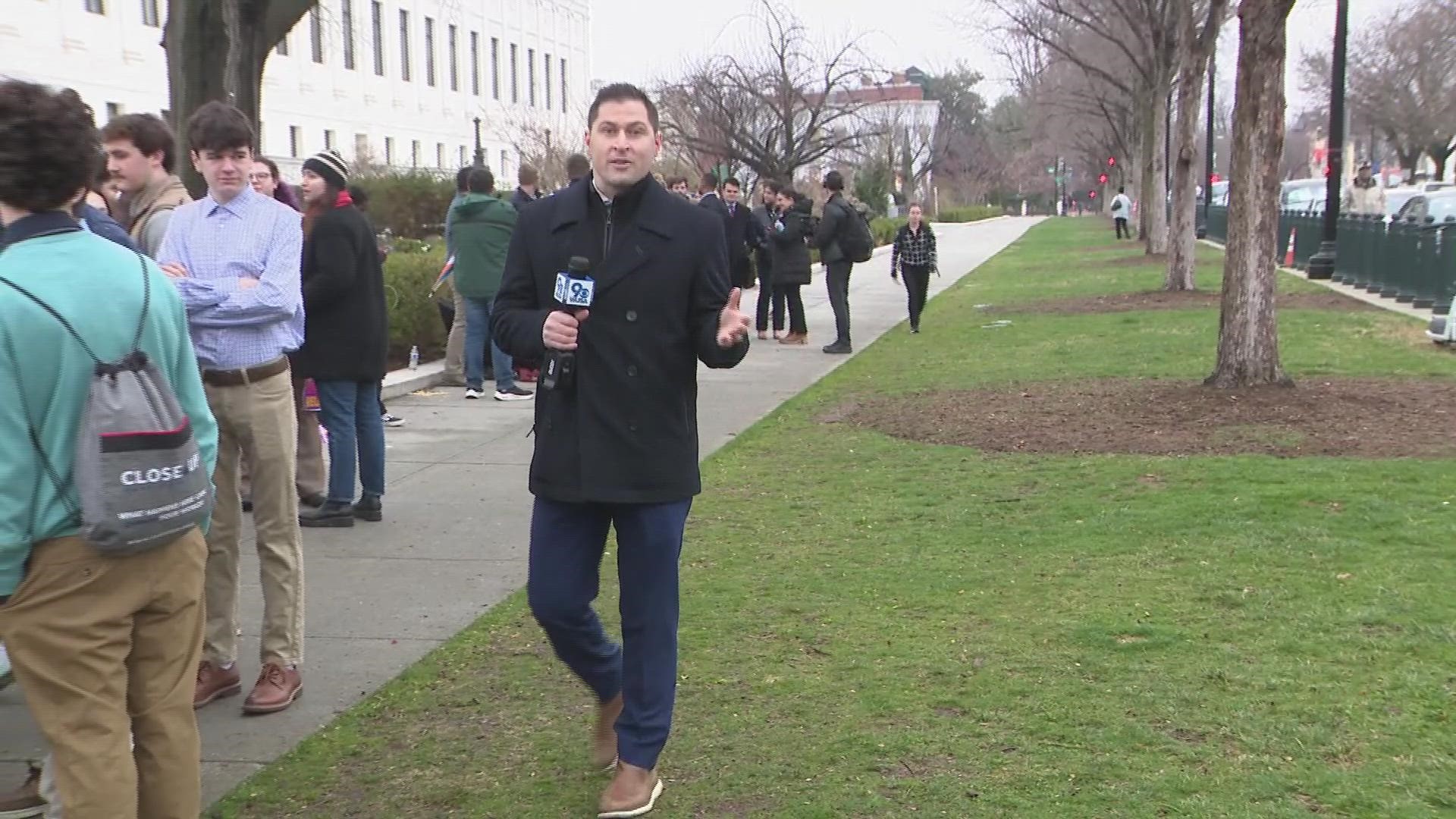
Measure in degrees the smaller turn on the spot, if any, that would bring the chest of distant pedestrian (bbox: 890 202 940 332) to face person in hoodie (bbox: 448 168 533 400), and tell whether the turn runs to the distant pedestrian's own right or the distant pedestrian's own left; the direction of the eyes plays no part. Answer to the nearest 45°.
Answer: approximately 45° to the distant pedestrian's own right

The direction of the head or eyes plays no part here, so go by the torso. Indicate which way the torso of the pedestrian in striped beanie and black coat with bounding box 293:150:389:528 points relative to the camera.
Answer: to the viewer's left

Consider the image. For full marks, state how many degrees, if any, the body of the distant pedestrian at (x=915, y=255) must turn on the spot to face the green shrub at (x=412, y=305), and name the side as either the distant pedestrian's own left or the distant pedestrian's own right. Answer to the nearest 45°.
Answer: approximately 45° to the distant pedestrian's own right

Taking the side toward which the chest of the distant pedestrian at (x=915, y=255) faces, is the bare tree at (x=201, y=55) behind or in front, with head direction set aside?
in front

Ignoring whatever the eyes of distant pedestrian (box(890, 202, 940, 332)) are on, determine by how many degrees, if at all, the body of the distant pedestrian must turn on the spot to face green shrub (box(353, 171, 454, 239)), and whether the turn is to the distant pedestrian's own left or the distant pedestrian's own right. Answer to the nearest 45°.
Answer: approximately 135° to the distant pedestrian's own right

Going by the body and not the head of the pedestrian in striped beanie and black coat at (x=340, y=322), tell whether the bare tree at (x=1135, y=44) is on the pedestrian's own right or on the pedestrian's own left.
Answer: on the pedestrian's own right

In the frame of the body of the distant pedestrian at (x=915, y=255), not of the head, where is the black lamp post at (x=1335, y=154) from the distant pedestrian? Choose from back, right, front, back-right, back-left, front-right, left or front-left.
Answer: back-left

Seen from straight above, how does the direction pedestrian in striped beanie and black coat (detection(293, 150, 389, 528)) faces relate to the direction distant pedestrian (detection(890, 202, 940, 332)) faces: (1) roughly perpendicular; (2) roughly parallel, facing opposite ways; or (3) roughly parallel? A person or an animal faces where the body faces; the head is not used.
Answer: roughly perpendicular

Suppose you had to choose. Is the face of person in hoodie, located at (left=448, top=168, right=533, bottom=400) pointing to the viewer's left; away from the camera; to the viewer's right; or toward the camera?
away from the camera

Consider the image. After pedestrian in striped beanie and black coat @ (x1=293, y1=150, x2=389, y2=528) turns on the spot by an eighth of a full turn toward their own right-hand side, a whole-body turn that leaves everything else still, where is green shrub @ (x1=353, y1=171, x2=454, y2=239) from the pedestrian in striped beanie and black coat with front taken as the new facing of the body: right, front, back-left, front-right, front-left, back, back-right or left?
front-right

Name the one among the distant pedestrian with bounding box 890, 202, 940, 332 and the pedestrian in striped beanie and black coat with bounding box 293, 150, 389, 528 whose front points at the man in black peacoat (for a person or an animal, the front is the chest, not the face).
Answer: the distant pedestrian with bounding box 890, 202, 940, 332
